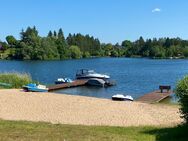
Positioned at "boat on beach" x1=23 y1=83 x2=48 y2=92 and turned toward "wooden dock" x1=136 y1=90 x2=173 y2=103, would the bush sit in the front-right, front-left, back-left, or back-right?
front-right

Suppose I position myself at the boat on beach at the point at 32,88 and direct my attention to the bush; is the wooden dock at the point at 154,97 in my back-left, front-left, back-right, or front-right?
front-left
